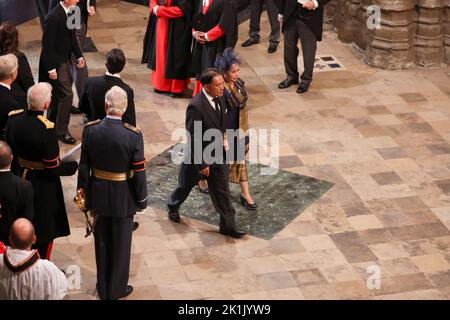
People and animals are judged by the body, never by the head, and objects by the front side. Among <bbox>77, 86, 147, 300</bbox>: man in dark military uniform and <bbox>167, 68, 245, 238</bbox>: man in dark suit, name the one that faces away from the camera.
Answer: <bbox>77, 86, 147, 300</bbox>: man in dark military uniform

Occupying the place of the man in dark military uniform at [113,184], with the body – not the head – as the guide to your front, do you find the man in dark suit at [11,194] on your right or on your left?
on your left

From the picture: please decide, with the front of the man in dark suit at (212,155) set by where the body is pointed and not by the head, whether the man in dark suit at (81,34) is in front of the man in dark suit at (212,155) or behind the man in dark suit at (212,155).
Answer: behind

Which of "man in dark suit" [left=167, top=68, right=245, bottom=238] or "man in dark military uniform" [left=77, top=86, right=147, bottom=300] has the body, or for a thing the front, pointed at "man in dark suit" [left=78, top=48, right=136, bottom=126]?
"man in dark military uniform" [left=77, top=86, right=147, bottom=300]

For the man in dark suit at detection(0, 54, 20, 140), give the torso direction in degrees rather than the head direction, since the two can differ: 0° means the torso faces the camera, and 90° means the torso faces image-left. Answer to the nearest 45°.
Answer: approximately 225°

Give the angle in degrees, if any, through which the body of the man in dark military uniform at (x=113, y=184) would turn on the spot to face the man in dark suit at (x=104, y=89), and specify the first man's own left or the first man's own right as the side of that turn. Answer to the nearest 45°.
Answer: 0° — they already face them

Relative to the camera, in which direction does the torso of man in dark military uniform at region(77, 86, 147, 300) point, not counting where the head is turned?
away from the camera

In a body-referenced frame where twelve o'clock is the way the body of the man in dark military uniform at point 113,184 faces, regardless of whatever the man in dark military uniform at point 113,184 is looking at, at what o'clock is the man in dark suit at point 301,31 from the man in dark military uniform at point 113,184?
the man in dark suit at point 301,31 is roughly at 1 o'clock from the man in dark military uniform at point 113,184.

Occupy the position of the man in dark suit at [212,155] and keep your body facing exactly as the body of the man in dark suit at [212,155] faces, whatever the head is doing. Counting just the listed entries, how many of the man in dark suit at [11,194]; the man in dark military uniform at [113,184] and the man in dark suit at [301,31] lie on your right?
2

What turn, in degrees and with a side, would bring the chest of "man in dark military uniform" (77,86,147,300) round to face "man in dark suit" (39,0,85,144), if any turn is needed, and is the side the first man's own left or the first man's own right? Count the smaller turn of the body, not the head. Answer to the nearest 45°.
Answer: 0° — they already face them

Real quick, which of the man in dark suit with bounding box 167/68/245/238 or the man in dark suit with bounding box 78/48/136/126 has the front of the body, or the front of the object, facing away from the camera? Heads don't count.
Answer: the man in dark suit with bounding box 78/48/136/126

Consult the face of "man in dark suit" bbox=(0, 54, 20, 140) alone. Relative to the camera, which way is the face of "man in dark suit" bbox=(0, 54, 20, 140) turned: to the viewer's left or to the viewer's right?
to the viewer's right

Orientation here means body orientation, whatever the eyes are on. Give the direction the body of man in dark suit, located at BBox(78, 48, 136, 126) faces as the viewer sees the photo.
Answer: away from the camera

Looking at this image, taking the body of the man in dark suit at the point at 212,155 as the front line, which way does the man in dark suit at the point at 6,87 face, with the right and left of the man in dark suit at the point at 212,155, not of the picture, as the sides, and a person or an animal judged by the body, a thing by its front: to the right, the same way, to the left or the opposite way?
to the left

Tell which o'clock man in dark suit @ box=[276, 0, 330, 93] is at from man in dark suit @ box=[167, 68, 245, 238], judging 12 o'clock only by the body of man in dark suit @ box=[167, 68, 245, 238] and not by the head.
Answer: man in dark suit @ box=[276, 0, 330, 93] is roughly at 8 o'clock from man in dark suit @ box=[167, 68, 245, 238].
